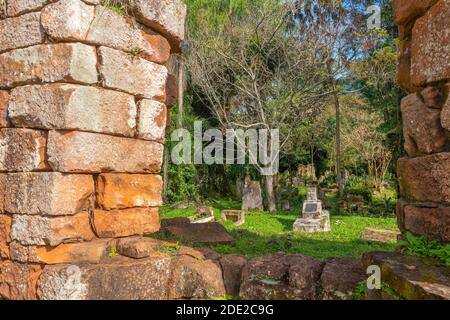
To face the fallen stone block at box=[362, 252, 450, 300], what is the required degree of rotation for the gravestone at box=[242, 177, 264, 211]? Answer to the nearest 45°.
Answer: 0° — it already faces it

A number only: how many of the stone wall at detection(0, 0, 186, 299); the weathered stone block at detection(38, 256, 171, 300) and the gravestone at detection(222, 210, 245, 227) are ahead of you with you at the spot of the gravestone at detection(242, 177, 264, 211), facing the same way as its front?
3

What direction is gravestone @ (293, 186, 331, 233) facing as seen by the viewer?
toward the camera

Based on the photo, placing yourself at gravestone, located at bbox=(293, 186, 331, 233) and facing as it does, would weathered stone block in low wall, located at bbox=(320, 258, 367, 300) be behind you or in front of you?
in front

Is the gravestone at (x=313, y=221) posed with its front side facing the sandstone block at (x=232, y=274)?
yes

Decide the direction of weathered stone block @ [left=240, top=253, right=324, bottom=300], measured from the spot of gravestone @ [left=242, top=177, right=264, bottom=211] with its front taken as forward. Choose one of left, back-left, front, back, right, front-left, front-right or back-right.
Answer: front

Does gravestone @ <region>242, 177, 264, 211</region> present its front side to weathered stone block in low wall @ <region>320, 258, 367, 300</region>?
yes

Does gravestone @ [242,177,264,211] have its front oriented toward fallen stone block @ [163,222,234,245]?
yes

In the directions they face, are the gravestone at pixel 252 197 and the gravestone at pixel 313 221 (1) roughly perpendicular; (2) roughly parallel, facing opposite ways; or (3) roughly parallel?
roughly parallel

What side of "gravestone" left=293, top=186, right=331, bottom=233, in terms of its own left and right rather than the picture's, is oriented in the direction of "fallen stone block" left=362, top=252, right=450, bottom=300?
front

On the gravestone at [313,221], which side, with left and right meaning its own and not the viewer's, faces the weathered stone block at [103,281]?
front

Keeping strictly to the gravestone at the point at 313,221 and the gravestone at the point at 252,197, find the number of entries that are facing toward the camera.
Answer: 2

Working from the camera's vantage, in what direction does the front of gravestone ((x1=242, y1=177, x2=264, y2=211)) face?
facing the viewer

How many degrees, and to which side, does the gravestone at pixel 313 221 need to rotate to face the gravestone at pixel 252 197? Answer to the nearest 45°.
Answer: approximately 135° to its right

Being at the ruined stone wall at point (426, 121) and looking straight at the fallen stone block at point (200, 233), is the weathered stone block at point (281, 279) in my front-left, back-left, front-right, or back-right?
front-left

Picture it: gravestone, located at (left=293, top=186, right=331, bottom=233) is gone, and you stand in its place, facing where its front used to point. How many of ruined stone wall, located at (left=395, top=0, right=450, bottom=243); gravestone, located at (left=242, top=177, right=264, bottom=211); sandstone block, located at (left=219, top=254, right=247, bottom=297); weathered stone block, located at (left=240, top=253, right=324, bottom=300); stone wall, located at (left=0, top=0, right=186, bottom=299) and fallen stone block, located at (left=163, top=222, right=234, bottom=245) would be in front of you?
5
